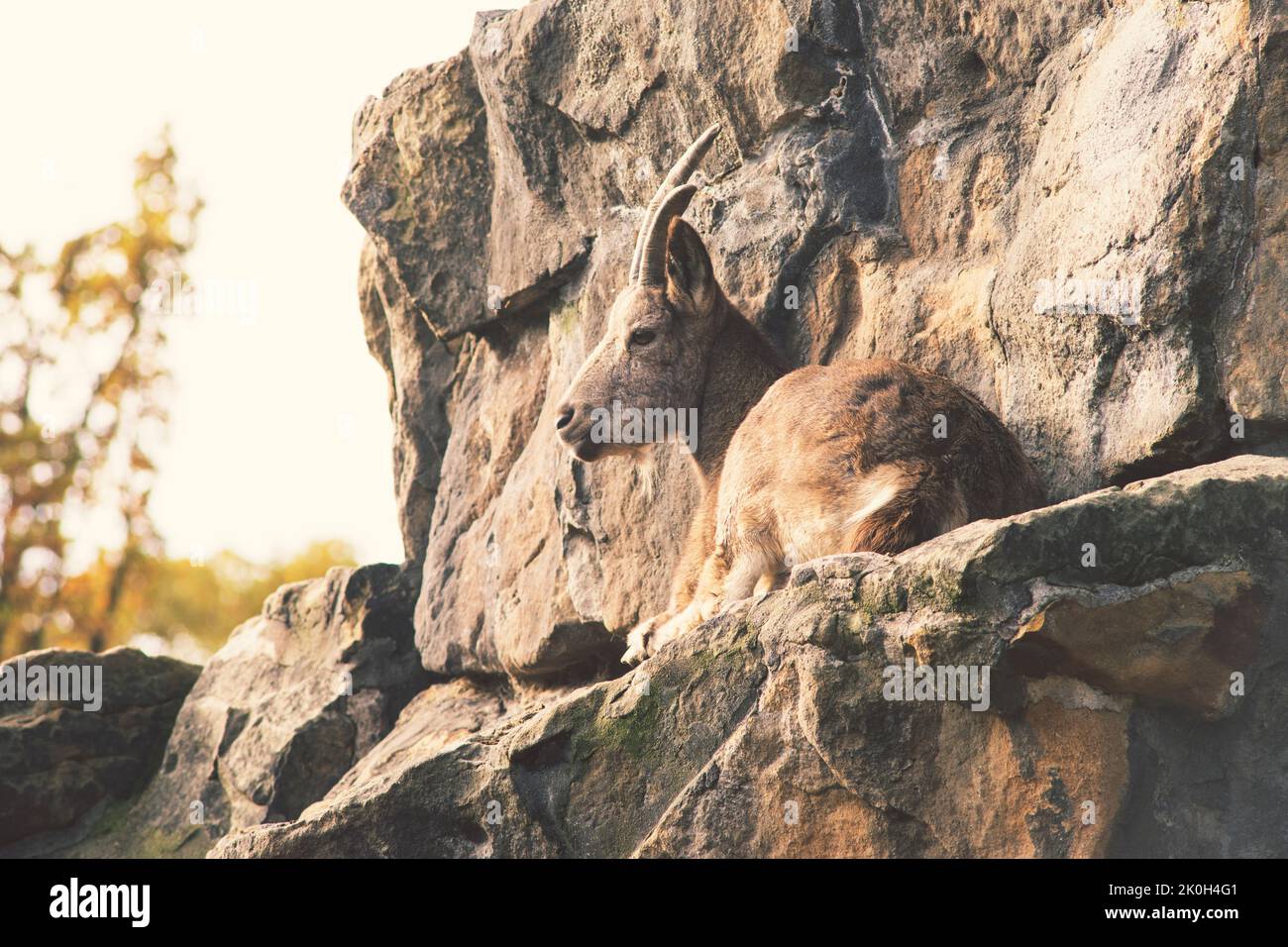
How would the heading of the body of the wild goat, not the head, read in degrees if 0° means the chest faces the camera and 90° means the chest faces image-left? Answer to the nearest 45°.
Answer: approximately 90°

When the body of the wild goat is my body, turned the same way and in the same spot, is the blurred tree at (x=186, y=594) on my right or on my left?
on my right
